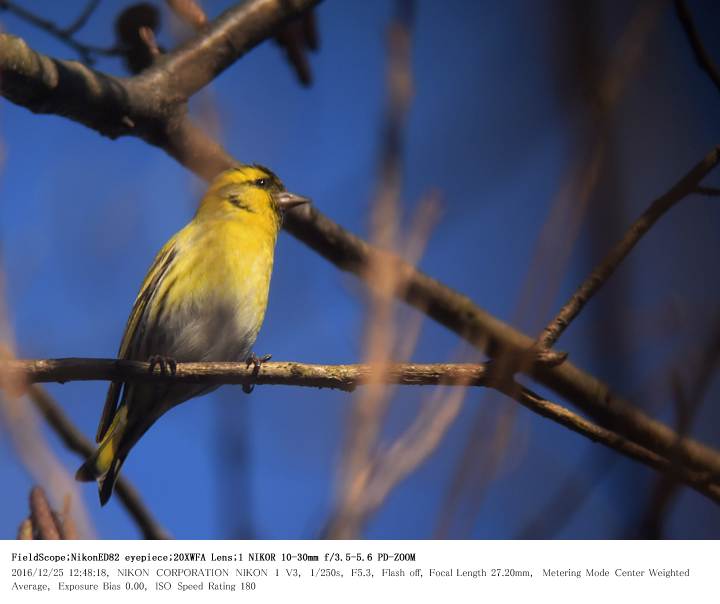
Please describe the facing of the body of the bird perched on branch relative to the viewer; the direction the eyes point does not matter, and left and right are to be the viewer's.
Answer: facing the viewer and to the right of the viewer

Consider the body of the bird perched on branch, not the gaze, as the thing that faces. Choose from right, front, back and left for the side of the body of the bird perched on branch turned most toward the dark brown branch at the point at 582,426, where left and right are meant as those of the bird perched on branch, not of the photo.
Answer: front

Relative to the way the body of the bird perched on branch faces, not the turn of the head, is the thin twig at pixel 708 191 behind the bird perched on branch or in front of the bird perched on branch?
in front

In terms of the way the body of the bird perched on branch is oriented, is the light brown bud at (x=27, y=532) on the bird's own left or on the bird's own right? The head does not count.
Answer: on the bird's own right

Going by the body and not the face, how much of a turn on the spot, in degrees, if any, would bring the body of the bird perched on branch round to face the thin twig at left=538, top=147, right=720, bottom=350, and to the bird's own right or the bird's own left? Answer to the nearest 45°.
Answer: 0° — it already faces it
